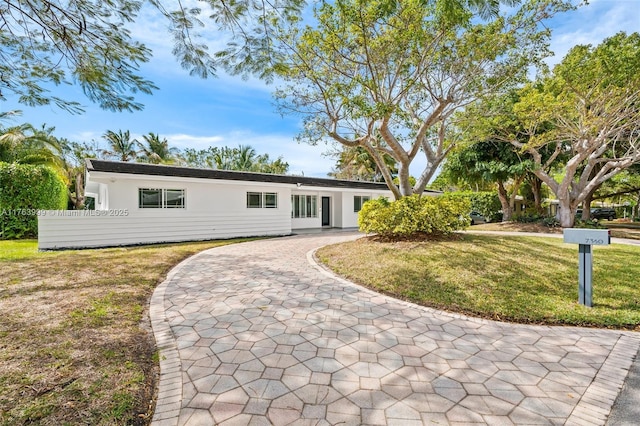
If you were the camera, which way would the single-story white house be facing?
facing the viewer and to the right of the viewer

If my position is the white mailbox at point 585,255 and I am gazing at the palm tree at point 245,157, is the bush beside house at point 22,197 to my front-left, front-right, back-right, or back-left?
front-left

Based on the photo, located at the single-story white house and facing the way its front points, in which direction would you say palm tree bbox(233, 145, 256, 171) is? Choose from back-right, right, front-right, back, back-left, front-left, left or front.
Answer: back-left

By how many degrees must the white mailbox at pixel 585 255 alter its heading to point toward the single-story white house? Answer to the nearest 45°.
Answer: approximately 180°

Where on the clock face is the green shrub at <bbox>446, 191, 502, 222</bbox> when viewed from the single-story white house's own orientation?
The green shrub is roughly at 10 o'clock from the single-story white house.

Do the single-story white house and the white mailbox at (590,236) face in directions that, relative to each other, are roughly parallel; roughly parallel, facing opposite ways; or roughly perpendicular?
roughly parallel

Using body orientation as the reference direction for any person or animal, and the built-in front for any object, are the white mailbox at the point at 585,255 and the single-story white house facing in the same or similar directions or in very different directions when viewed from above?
same or similar directions

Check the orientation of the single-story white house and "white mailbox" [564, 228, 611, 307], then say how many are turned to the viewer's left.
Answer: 0

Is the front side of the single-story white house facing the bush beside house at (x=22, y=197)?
no

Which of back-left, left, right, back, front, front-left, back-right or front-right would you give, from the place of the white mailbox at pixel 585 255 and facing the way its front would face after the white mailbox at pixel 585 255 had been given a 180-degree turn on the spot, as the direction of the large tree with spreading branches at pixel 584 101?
right

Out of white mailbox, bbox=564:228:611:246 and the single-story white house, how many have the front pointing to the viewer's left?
0

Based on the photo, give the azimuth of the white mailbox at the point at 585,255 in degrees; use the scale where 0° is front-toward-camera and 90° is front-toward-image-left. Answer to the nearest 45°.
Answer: approximately 270°

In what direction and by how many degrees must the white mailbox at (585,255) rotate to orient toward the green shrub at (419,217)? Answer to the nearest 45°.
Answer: approximately 135° to its left

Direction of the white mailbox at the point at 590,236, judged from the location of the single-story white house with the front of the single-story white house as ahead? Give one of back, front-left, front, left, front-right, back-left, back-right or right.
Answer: front
